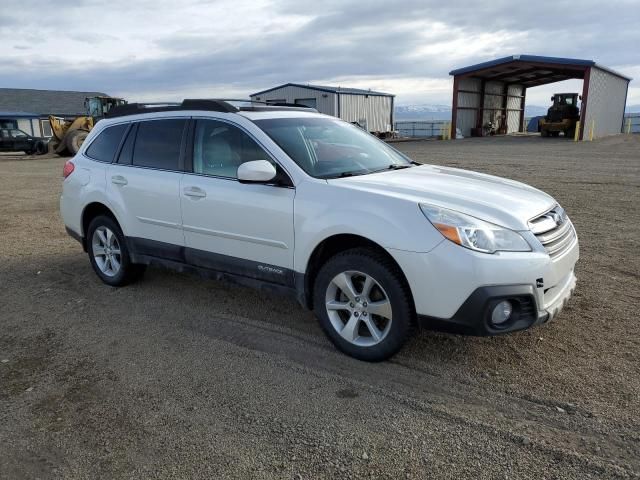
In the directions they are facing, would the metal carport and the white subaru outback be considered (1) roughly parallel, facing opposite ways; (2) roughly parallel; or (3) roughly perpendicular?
roughly perpendicular

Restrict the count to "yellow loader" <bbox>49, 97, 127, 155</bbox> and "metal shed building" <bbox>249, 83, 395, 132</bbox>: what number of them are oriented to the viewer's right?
0

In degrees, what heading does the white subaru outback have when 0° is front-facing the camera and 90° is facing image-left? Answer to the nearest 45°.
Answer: approximately 315°

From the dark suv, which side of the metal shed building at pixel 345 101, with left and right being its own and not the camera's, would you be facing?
front

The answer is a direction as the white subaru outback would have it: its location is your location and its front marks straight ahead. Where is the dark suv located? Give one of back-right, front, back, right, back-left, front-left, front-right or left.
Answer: back

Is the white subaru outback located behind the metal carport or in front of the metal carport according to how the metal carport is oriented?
in front
